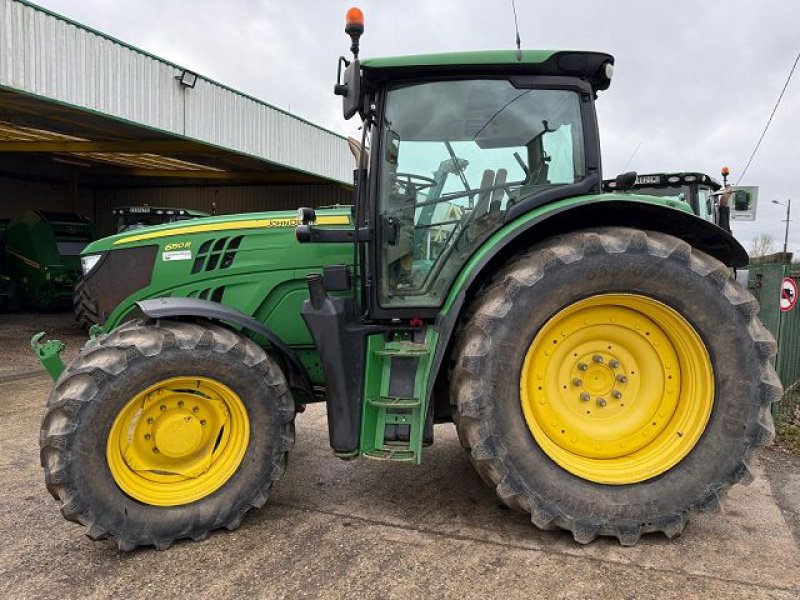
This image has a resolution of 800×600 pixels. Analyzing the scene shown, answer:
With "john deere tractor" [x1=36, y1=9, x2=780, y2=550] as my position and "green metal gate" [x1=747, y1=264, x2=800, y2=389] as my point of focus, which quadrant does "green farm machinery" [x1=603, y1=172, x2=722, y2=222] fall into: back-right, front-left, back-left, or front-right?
front-left

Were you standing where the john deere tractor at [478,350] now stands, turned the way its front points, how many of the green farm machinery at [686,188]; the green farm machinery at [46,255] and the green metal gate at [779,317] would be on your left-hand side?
0

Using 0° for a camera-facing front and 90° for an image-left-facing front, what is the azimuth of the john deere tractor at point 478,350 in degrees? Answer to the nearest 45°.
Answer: approximately 90°

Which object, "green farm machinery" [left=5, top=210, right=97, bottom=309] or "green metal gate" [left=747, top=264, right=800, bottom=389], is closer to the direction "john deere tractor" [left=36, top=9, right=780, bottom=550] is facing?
the green farm machinery

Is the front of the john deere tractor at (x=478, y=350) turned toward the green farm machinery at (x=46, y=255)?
no

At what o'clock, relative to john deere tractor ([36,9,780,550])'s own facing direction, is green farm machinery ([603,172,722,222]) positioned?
The green farm machinery is roughly at 4 o'clock from the john deere tractor.

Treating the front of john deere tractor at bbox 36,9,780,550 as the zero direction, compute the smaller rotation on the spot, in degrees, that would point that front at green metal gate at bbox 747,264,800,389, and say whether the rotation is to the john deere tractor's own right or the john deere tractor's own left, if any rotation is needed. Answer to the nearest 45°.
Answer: approximately 135° to the john deere tractor's own right
